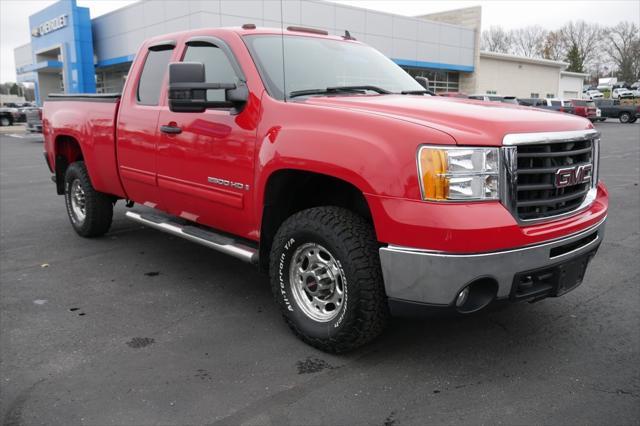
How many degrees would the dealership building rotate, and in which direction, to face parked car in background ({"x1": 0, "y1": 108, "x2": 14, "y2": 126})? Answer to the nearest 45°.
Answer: approximately 45° to its right

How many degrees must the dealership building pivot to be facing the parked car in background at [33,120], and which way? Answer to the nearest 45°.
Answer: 0° — it already faces it

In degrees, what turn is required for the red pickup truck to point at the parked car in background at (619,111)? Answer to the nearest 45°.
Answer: approximately 90° to its left

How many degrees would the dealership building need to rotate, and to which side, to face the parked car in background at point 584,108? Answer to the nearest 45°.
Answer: approximately 135° to its left

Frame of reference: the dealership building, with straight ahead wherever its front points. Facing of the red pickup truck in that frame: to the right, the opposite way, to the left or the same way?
to the left

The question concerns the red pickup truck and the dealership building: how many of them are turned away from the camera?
0

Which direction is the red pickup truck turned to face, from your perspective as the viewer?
facing the viewer and to the right of the viewer

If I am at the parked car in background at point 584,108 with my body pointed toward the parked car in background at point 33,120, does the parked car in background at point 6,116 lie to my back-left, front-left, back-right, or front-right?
front-right

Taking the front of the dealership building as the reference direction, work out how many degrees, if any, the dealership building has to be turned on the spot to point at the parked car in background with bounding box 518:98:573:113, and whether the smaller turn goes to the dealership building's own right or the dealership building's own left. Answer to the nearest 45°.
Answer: approximately 135° to the dealership building's own left

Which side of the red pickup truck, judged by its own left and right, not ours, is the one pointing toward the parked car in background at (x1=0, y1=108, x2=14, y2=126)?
back

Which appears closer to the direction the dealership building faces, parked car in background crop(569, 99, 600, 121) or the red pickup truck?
the red pickup truck

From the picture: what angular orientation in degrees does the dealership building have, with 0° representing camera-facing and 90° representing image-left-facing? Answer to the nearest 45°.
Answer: approximately 45°

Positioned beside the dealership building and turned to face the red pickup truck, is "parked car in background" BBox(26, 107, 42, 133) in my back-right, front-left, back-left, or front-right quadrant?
front-right

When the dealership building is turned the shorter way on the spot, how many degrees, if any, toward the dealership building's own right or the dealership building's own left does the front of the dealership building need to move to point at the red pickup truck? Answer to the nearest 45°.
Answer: approximately 45° to the dealership building's own left
